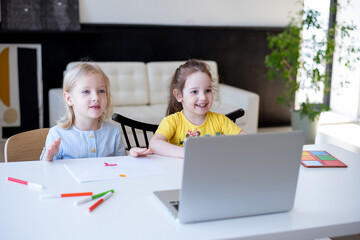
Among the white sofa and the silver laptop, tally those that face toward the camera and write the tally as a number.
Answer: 1

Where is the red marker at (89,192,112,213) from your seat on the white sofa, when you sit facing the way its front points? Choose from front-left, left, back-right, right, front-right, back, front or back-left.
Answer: front

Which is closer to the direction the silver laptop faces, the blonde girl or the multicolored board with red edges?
the blonde girl

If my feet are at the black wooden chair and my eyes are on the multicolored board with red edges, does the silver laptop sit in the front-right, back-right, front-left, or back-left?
front-right

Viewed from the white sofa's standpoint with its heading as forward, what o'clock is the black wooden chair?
The black wooden chair is roughly at 12 o'clock from the white sofa.

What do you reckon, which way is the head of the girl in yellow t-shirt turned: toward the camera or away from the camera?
toward the camera

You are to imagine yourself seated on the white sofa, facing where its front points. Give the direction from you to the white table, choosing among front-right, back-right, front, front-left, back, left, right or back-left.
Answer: front

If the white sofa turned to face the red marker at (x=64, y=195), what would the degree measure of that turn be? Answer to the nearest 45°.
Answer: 0° — it already faces it

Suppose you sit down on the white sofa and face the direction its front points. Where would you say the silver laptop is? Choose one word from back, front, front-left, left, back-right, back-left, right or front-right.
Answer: front

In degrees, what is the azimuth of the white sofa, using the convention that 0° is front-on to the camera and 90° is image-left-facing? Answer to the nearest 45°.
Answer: approximately 0°

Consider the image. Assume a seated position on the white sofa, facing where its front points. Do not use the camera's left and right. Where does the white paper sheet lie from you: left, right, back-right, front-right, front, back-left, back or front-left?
front
